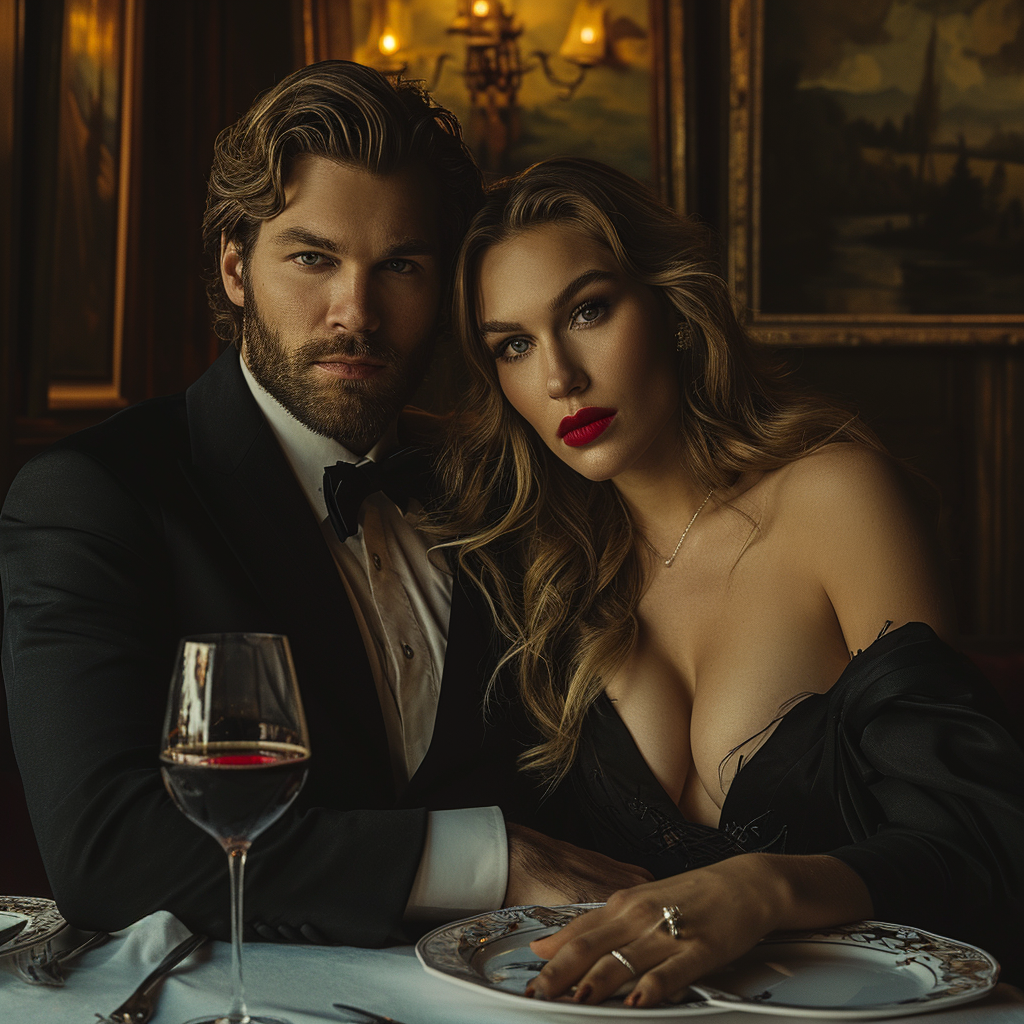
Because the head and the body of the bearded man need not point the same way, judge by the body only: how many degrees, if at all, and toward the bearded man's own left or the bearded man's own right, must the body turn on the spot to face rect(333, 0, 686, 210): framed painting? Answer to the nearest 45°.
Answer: approximately 135° to the bearded man's own left

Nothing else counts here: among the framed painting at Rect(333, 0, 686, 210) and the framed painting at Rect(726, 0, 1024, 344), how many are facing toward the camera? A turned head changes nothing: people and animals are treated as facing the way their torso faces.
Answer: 2

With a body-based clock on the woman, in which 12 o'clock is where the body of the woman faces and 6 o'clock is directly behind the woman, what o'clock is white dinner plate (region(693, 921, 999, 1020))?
The white dinner plate is roughly at 10 o'clock from the woman.

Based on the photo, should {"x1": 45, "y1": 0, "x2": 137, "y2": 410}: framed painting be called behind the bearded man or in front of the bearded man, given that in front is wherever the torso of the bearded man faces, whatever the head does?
behind

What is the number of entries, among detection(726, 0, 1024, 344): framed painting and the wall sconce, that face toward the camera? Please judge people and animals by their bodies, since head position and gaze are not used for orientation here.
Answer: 2
